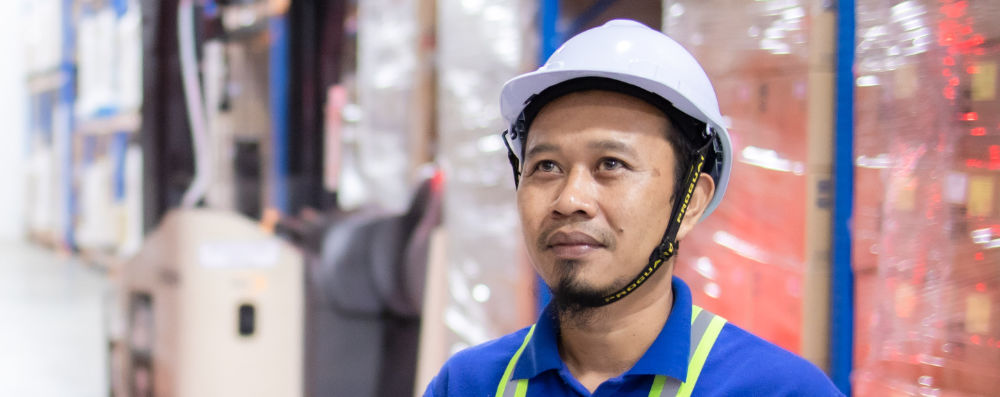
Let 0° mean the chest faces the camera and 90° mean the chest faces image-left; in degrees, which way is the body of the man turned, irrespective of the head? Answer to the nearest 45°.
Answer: approximately 45°

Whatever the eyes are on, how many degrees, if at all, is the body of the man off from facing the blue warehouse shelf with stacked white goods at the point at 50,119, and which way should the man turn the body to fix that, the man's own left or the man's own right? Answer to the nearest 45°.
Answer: approximately 90° to the man's own right

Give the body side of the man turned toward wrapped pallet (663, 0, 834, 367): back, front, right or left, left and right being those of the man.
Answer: back

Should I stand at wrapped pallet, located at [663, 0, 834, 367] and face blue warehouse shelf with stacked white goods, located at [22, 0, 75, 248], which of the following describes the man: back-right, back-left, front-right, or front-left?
back-left

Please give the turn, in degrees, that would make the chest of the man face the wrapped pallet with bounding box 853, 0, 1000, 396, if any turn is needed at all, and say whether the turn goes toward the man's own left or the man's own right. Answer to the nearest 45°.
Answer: approximately 180°
